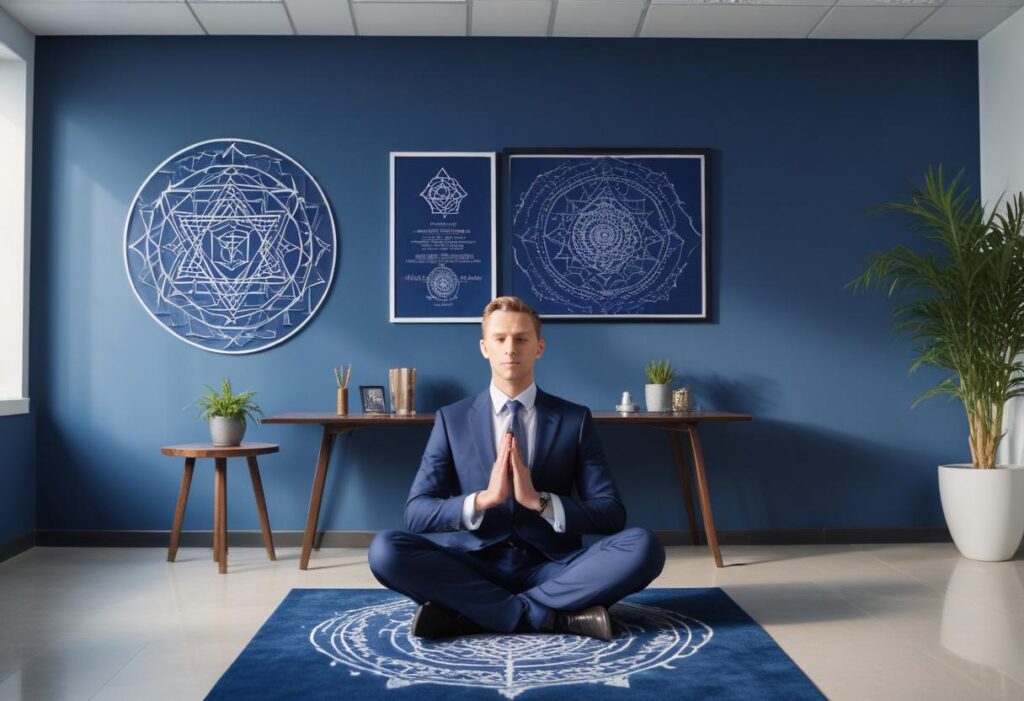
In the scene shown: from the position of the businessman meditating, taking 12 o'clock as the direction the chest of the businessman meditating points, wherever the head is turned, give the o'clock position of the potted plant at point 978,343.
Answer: The potted plant is roughly at 8 o'clock from the businessman meditating.

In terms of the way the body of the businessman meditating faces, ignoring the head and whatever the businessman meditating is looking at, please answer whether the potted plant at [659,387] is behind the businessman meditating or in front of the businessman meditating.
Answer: behind

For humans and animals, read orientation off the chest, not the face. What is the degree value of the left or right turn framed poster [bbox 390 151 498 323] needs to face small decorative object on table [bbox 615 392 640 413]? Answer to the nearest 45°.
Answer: approximately 90° to its left

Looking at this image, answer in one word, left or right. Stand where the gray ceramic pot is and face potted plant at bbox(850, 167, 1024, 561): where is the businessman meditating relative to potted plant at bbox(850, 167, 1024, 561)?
right

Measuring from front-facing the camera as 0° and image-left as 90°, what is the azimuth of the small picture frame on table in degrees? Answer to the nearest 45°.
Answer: approximately 0°

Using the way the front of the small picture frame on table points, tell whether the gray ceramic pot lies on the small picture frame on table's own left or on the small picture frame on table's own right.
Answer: on the small picture frame on table's own right

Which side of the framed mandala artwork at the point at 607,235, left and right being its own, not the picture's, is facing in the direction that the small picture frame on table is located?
right

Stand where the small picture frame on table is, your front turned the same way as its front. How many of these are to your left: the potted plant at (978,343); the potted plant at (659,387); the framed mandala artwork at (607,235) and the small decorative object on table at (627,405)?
4

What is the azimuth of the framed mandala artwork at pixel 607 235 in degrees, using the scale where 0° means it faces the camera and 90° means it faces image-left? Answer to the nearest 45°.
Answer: approximately 0°

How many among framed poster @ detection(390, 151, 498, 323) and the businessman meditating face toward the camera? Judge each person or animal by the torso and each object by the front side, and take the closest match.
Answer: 2

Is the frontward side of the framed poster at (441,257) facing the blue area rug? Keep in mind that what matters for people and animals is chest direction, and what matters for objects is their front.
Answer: yes
